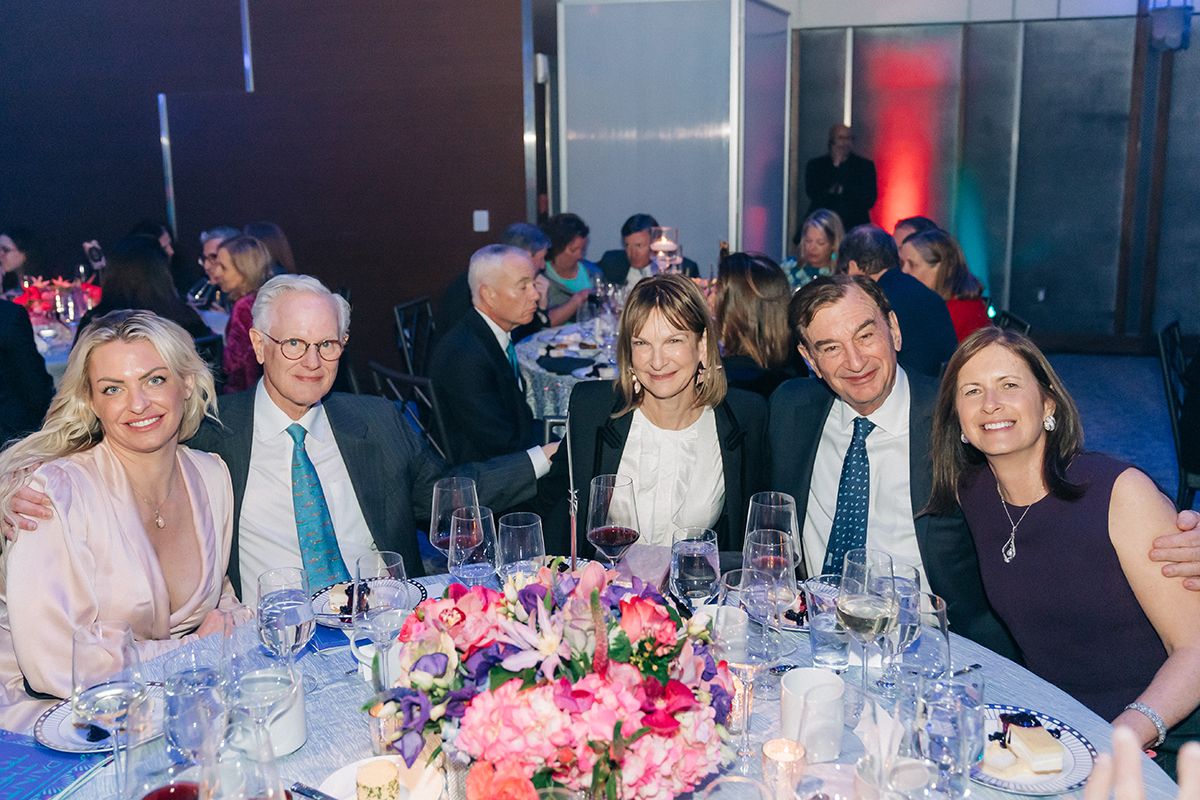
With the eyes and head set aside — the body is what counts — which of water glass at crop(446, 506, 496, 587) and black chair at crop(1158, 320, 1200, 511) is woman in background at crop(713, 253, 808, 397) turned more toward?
the black chair

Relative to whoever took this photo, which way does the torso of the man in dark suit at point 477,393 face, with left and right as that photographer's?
facing to the right of the viewer

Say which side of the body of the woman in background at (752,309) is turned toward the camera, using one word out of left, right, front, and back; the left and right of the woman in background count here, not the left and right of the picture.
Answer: back

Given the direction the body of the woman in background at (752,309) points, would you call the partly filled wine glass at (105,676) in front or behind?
behind

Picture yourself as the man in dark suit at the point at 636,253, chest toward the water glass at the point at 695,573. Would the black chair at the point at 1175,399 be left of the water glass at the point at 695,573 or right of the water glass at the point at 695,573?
left

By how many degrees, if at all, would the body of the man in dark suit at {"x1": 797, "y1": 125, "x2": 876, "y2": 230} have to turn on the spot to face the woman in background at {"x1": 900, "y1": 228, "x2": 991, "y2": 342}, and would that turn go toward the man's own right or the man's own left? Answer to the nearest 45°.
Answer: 0° — they already face them

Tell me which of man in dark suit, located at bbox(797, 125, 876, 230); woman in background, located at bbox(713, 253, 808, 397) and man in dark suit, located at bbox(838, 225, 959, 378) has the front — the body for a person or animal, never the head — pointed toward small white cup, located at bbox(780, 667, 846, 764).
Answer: man in dark suit, located at bbox(797, 125, 876, 230)

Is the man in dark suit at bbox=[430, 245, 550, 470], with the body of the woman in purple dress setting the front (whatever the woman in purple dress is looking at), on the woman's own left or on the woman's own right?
on the woman's own right

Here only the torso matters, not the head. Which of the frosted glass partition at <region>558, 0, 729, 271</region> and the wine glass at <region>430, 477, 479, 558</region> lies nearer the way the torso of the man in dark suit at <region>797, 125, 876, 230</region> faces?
the wine glass

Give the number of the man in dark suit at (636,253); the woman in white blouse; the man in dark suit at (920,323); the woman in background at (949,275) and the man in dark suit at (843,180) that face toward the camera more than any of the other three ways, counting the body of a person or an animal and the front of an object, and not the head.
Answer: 3

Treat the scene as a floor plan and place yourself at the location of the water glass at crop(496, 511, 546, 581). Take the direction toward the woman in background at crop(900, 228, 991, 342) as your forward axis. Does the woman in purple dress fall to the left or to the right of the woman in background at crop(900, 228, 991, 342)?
right

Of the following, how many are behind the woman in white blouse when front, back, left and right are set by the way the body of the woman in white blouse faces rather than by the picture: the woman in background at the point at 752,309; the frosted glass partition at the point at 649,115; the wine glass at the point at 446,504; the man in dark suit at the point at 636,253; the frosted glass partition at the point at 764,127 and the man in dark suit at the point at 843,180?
5
